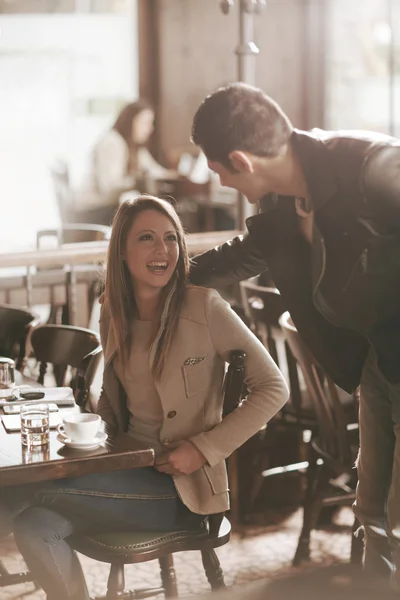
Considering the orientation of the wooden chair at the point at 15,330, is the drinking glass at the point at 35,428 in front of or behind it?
in front

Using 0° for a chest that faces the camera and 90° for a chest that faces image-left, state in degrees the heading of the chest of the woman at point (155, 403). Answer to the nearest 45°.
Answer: approximately 45°

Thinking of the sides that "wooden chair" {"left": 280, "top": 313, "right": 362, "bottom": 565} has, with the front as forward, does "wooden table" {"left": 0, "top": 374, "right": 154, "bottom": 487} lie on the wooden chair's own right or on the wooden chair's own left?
on the wooden chair's own right

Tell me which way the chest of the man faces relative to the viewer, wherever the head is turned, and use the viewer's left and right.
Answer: facing the viewer and to the left of the viewer

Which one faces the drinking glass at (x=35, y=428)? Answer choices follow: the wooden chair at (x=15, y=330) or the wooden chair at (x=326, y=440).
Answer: the wooden chair at (x=15, y=330)

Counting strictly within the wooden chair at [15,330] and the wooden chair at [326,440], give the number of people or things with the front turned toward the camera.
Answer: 1

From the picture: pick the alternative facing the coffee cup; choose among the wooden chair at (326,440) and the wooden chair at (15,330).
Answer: the wooden chair at (15,330)

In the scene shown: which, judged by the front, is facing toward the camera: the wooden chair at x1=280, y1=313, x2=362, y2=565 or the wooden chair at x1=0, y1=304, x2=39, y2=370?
the wooden chair at x1=0, y1=304, x2=39, y2=370

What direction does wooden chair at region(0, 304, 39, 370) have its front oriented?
toward the camera

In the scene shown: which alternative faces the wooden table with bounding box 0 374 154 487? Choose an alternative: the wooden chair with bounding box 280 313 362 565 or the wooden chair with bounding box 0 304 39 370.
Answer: the wooden chair with bounding box 0 304 39 370

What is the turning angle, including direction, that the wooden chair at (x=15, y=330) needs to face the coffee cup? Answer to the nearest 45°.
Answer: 0° — it already faces it

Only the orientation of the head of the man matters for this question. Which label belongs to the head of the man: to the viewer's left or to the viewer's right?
to the viewer's left
